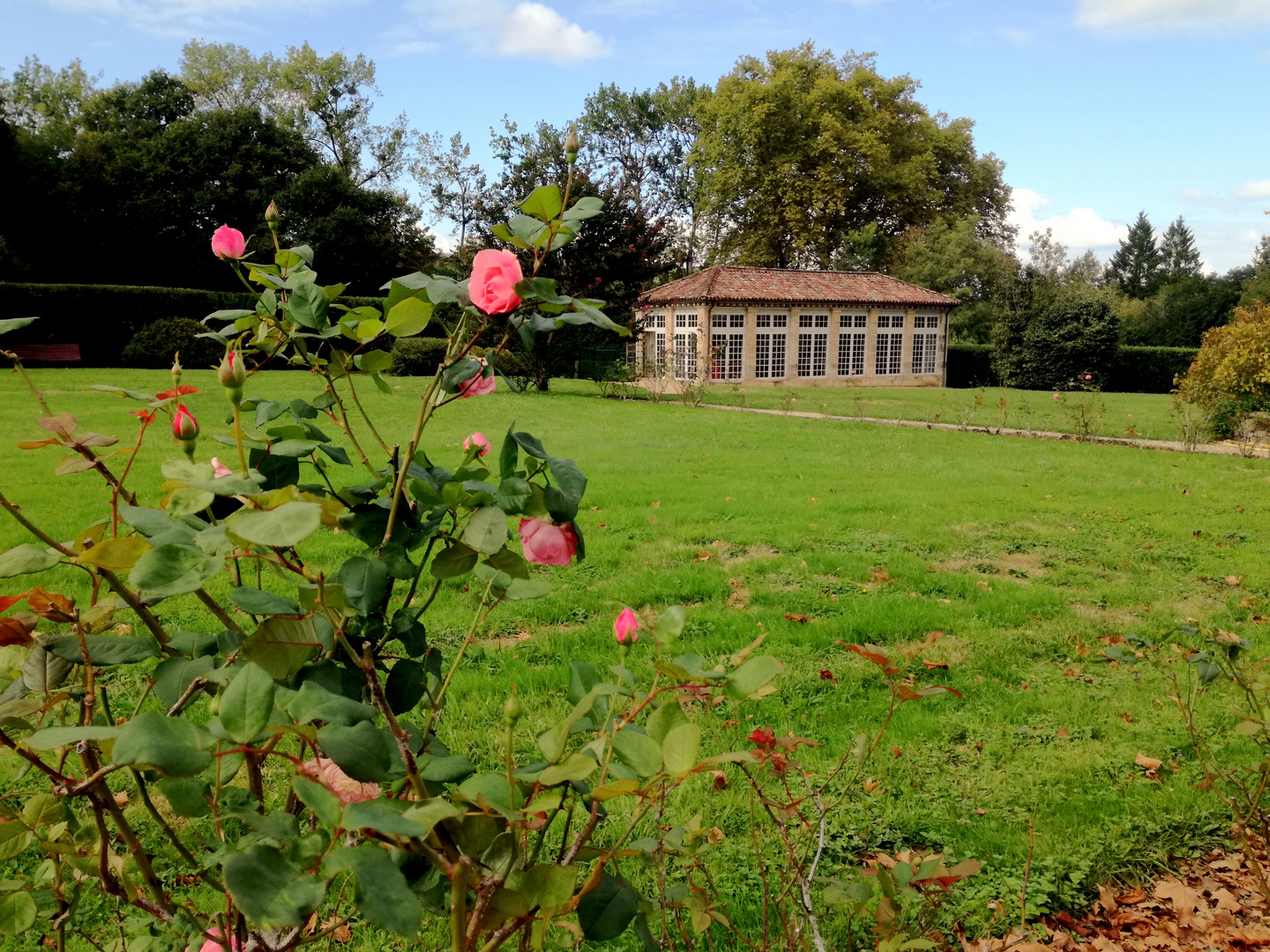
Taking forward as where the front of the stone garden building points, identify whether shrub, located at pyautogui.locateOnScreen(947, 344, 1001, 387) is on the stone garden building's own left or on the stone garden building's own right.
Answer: on the stone garden building's own left

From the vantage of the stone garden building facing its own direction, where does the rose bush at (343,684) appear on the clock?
The rose bush is roughly at 12 o'clock from the stone garden building.

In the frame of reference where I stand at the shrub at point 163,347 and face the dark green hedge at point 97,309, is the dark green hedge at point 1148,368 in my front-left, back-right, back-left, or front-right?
back-right

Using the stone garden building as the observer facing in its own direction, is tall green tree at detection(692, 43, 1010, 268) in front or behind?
behind

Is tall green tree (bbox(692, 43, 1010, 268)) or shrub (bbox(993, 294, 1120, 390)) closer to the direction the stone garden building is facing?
the shrub

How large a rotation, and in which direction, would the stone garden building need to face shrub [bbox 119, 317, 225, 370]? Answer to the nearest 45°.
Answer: approximately 45° to its right

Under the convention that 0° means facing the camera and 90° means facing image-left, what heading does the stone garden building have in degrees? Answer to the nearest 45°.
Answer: approximately 0°
